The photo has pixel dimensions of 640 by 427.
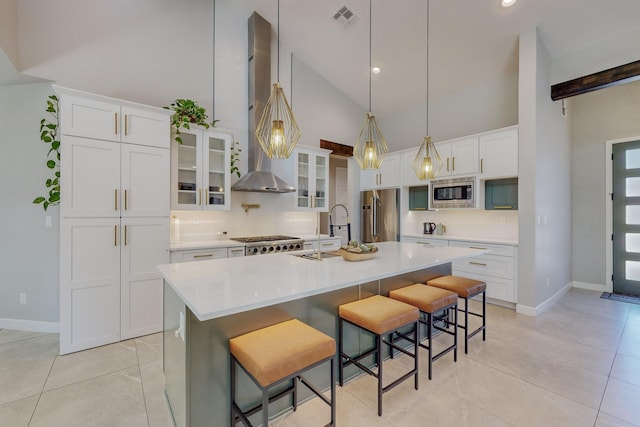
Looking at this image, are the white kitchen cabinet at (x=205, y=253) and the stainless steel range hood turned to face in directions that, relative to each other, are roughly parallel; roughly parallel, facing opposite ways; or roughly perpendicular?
roughly parallel

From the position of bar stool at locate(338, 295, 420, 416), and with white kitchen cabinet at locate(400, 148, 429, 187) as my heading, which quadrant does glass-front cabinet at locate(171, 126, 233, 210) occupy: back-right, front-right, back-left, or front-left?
front-left

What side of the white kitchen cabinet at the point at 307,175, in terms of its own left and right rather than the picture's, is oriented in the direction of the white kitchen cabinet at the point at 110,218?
right

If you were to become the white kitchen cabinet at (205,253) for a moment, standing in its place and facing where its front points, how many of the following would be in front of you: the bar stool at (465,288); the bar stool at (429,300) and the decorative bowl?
3

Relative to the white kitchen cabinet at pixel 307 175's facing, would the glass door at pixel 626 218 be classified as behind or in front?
in front

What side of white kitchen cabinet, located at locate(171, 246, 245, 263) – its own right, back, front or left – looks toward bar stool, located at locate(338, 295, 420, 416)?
front

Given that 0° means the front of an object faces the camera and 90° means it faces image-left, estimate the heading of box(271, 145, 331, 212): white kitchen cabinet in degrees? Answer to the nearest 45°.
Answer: approximately 315°

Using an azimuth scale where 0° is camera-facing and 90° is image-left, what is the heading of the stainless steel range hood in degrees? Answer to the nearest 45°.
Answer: approximately 315°

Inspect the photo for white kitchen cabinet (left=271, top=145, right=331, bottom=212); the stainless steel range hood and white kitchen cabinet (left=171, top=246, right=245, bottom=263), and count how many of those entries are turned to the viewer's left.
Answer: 0

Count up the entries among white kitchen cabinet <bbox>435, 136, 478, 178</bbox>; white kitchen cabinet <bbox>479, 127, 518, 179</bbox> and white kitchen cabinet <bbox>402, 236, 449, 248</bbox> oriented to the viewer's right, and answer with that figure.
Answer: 0

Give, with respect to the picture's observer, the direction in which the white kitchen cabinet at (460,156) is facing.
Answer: facing the viewer and to the left of the viewer

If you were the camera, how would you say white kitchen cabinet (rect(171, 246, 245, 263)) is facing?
facing the viewer and to the right of the viewer

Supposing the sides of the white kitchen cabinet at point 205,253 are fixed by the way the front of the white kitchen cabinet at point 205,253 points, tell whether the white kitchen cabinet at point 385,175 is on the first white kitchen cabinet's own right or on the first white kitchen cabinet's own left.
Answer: on the first white kitchen cabinet's own left
